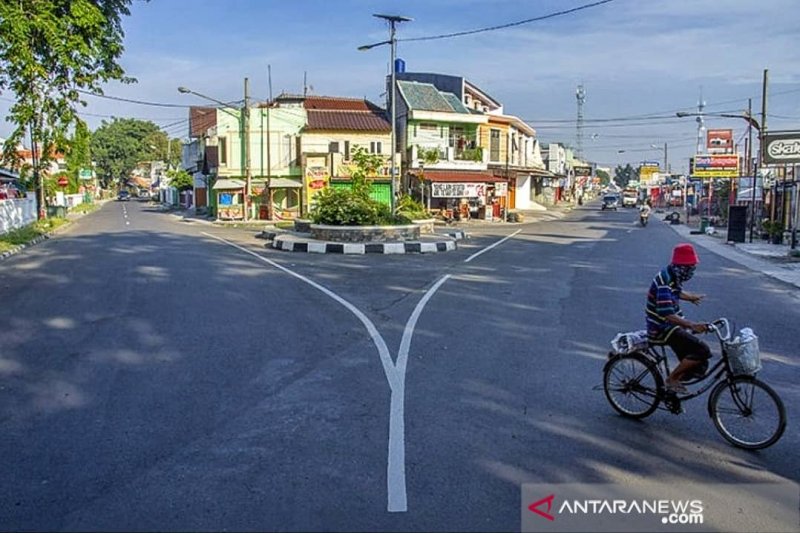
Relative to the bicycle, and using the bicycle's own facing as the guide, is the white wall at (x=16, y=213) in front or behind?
behind

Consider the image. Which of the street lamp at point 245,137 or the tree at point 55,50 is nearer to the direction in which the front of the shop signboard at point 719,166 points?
the tree

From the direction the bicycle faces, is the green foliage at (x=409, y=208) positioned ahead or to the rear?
to the rear

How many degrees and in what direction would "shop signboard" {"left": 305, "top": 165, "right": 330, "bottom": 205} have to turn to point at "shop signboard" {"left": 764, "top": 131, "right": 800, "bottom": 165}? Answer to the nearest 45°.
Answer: approximately 45° to its left

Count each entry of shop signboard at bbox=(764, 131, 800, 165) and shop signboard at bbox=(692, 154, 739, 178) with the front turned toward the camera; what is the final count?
2

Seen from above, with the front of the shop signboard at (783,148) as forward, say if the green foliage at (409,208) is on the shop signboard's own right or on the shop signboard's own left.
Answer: on the shop signboard's own right

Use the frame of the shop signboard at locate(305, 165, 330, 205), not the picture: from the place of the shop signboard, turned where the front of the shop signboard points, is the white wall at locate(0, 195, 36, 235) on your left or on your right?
on your right

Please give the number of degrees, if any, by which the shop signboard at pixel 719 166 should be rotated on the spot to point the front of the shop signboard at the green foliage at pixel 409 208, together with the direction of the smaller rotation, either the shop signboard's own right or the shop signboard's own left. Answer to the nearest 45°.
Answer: approximately 45° to the shop signboard's own right

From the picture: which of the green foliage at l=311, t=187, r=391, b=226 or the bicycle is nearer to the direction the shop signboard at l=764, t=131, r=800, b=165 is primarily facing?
the bicycle

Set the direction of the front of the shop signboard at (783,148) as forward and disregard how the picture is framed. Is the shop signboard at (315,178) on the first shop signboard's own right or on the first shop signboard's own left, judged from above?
on the first shop signboard's own right

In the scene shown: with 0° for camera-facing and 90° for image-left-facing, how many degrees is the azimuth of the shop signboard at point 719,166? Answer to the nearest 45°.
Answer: approximately 0°
